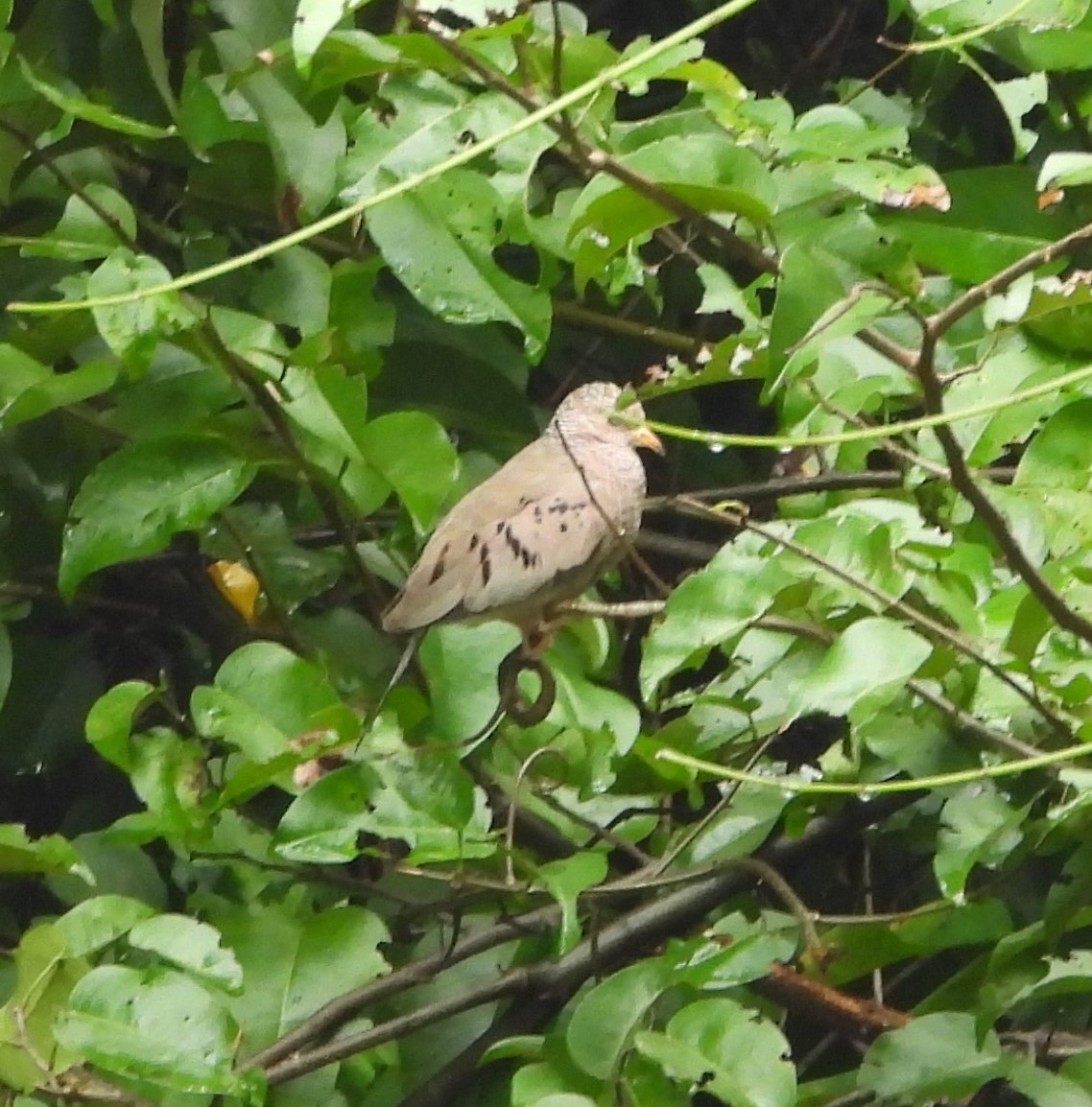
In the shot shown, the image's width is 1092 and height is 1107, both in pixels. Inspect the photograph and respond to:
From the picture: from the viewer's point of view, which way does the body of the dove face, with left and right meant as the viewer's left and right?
facing to the right of the viewer
